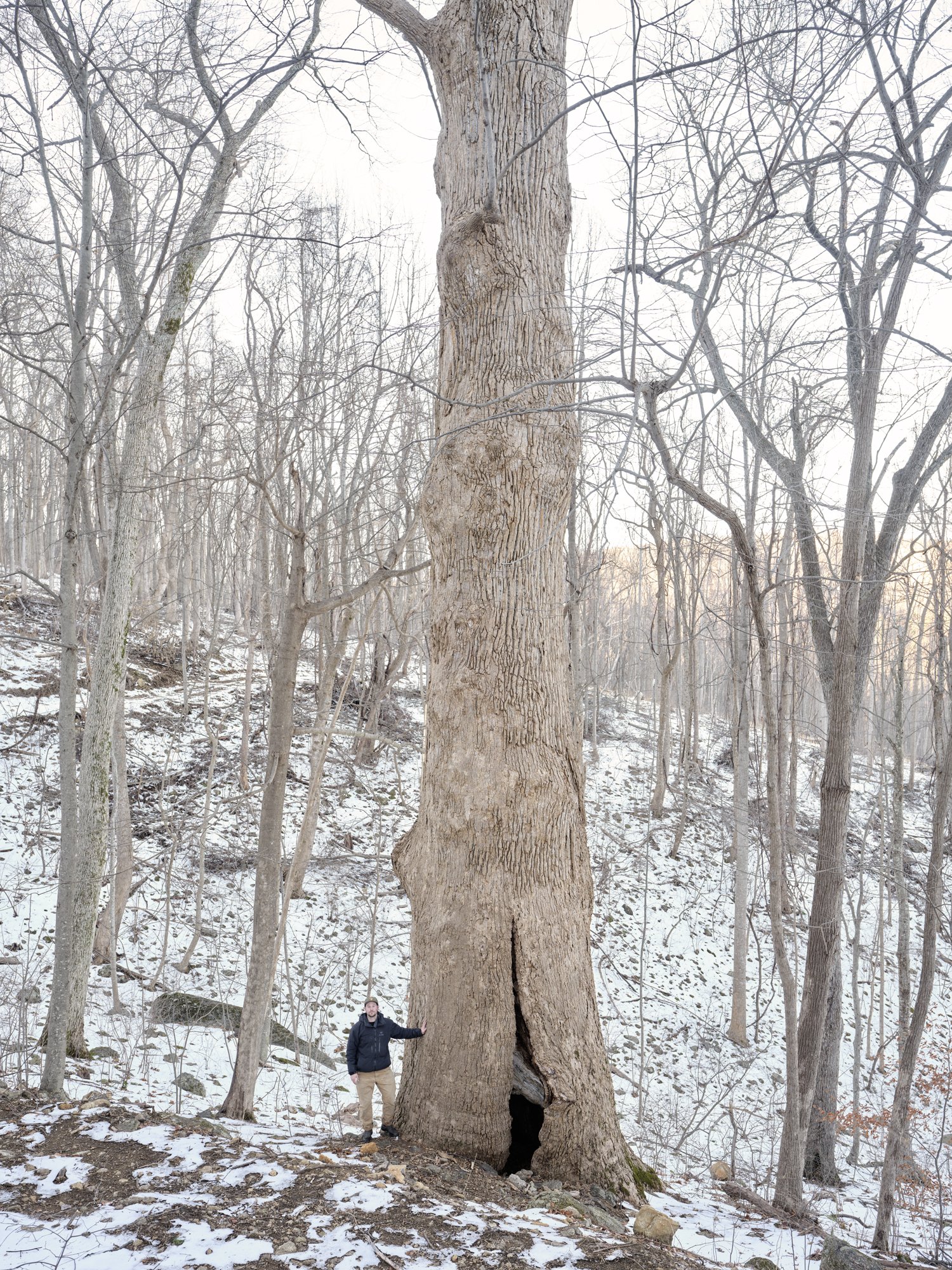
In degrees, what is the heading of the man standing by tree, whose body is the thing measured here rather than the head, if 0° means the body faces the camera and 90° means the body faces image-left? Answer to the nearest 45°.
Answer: approximately 0°
